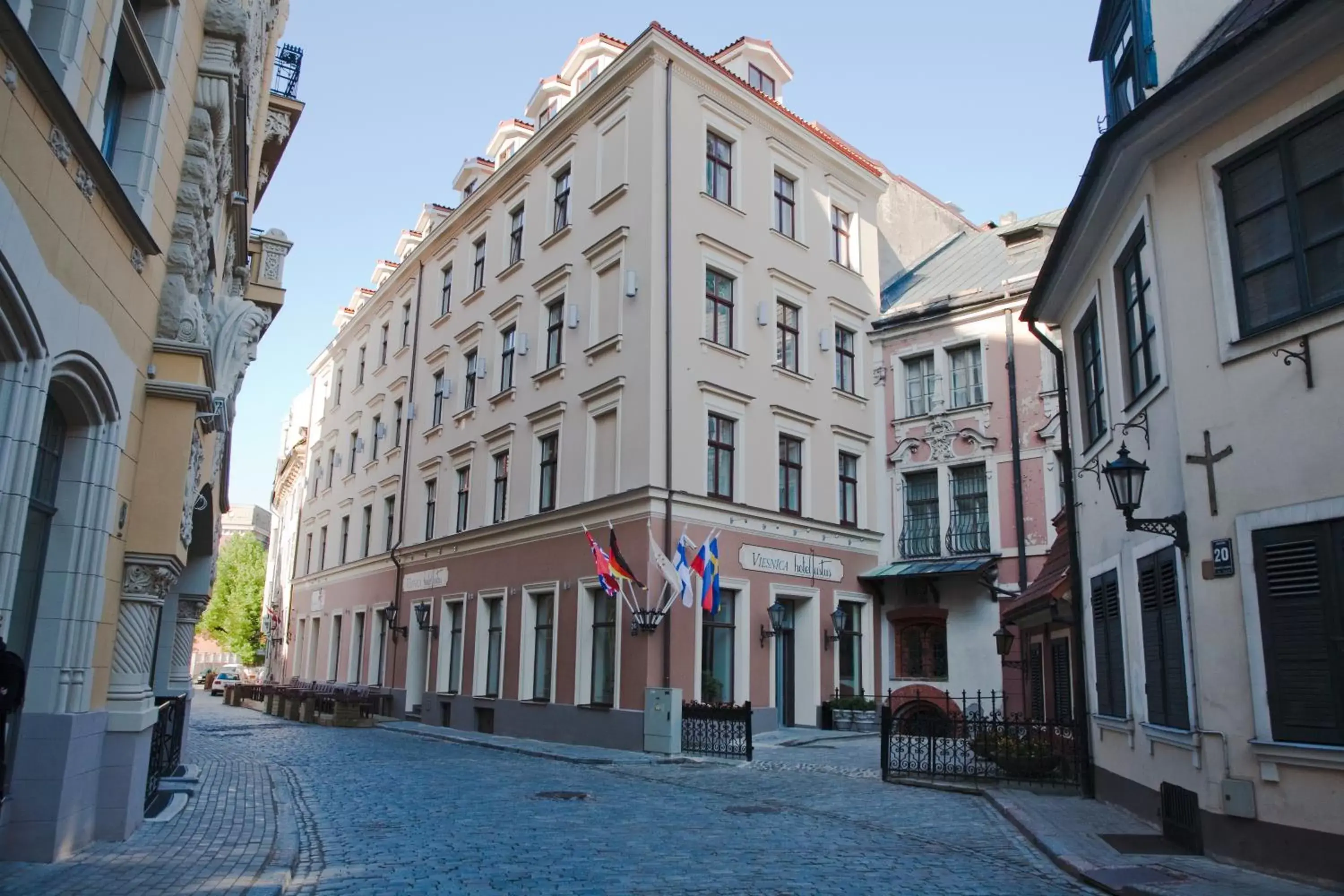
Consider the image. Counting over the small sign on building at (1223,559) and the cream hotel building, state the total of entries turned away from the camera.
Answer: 0

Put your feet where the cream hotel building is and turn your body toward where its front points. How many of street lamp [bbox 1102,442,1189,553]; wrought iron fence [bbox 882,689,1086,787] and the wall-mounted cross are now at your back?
0

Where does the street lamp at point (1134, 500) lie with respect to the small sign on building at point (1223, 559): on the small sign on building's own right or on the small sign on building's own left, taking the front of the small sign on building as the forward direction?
on the small sign on building's own right

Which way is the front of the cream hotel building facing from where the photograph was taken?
facing the viewer and to the right of the viewer

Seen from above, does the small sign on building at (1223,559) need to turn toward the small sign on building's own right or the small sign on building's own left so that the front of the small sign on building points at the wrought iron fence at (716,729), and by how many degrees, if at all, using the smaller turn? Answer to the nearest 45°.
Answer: approximately 90° to the small sign on building's own right

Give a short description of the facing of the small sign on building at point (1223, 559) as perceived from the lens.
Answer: facing the viewer and to the left of the viewer

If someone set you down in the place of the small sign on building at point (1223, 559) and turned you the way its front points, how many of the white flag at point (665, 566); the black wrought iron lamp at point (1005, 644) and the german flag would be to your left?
0

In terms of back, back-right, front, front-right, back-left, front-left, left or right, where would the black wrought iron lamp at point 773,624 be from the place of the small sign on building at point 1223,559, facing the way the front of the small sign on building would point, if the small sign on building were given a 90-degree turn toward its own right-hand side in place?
front

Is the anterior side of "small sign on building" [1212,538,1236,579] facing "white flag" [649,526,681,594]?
no

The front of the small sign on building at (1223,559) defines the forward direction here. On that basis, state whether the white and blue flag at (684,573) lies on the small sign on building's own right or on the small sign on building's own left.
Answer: on the small sign on building's own right

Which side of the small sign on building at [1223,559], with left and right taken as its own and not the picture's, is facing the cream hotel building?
right

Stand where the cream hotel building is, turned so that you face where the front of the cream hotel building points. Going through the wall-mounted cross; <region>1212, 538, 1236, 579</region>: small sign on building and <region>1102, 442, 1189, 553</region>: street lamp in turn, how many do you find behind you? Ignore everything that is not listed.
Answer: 0
